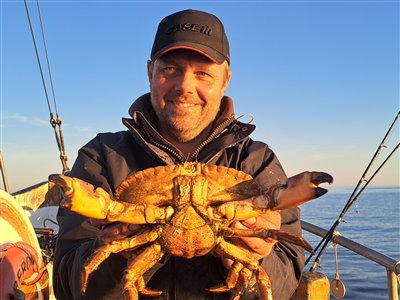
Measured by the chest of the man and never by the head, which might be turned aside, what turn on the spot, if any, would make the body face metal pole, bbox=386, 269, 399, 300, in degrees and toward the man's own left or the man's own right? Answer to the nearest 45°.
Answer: approximately 135° to the man's own left

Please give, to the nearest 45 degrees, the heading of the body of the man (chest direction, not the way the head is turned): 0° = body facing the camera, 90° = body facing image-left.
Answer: approximately 0°
